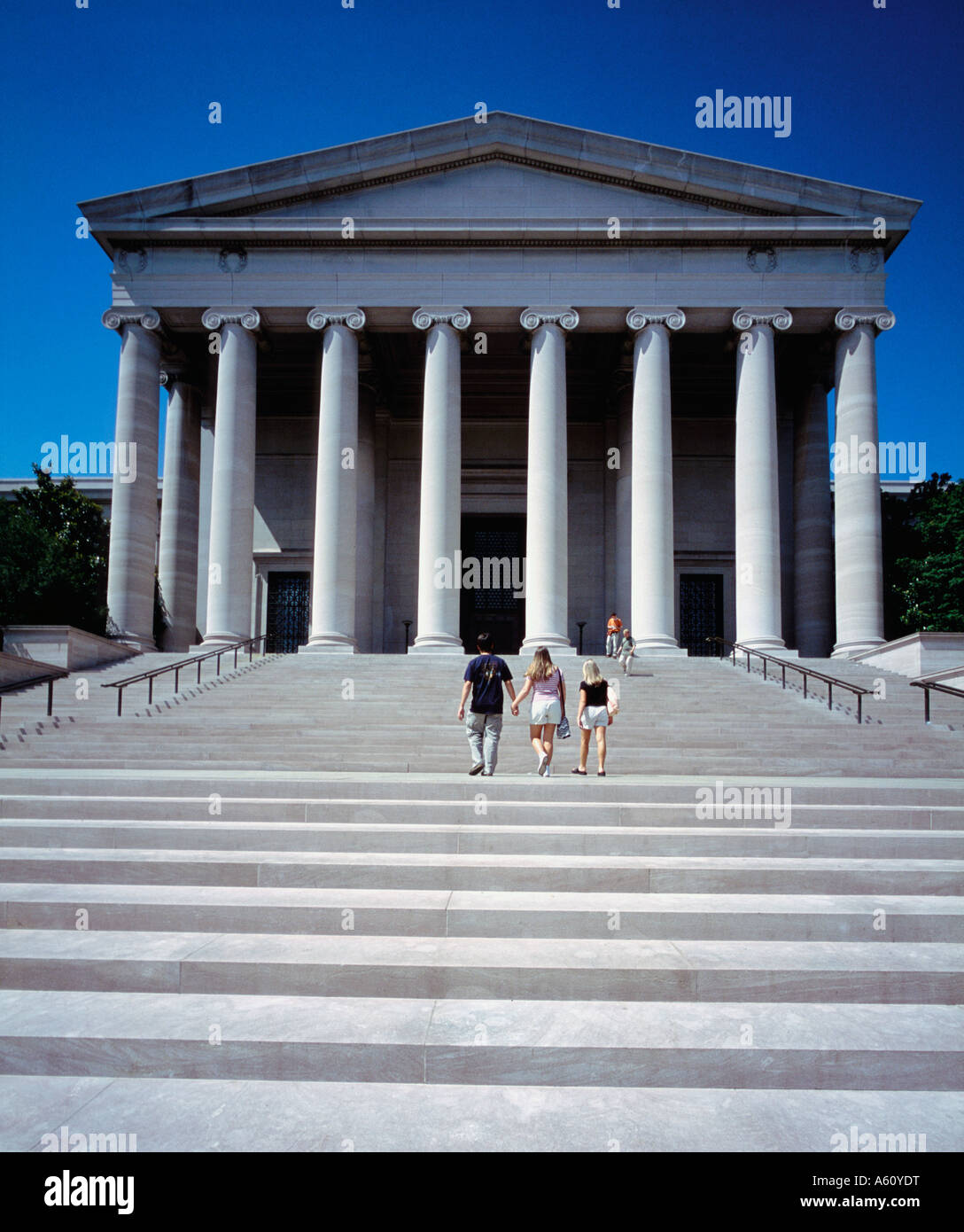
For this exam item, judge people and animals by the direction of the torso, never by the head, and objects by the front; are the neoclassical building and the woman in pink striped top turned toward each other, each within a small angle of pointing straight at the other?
yes

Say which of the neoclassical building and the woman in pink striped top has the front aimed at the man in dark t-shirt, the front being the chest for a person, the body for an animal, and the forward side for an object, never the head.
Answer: the neoclassical building

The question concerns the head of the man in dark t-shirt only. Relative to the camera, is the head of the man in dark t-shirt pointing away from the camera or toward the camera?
away from the camera

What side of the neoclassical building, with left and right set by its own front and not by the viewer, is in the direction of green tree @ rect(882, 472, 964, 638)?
left

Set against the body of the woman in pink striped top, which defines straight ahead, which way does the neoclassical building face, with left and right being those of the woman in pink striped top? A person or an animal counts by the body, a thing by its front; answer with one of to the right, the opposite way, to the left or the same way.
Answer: the opposite way

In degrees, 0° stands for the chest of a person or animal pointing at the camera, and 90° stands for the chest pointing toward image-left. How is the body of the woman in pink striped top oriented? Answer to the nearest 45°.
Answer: approximately 180°

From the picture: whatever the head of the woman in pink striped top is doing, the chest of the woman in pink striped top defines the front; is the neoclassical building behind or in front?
in front

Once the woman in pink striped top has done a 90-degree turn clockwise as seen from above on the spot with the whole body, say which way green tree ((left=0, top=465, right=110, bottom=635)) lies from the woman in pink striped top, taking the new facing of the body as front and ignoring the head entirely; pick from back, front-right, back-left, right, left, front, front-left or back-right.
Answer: back-left

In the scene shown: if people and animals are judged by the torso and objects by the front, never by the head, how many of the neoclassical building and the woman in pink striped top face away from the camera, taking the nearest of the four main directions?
1

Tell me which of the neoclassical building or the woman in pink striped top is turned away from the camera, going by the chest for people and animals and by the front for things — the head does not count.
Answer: the woman in pink striped top

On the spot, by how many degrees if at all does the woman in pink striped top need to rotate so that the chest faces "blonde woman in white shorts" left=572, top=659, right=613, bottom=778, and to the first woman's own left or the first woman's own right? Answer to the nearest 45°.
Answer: approximately 90° to the first woman's own right

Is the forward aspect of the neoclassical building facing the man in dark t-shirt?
yes

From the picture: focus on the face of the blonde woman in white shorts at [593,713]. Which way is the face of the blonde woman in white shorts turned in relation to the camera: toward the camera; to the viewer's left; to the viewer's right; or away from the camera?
away from the camera

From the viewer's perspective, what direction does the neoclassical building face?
toward the camera

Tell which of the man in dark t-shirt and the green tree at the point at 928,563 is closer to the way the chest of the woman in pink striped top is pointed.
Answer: the green tree

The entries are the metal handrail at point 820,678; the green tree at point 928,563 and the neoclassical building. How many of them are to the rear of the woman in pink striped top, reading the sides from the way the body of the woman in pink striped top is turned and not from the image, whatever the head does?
0

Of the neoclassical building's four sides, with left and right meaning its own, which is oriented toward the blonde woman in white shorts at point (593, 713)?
front

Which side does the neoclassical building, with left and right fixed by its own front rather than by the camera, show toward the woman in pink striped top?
front
